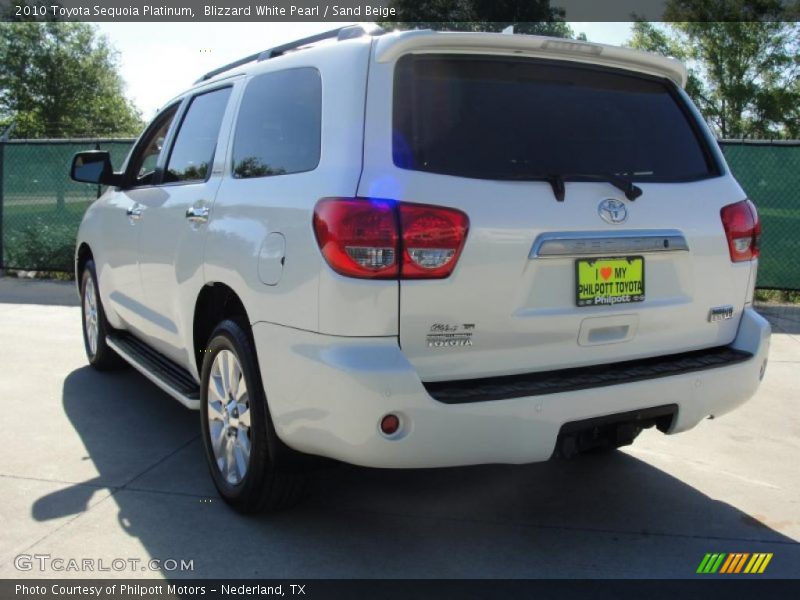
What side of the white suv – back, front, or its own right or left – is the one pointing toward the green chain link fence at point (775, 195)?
right

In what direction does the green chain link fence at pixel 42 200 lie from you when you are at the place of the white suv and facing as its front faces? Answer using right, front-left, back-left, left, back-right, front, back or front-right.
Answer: front

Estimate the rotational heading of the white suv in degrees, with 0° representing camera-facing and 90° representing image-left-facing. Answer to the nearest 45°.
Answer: approximately 135°
